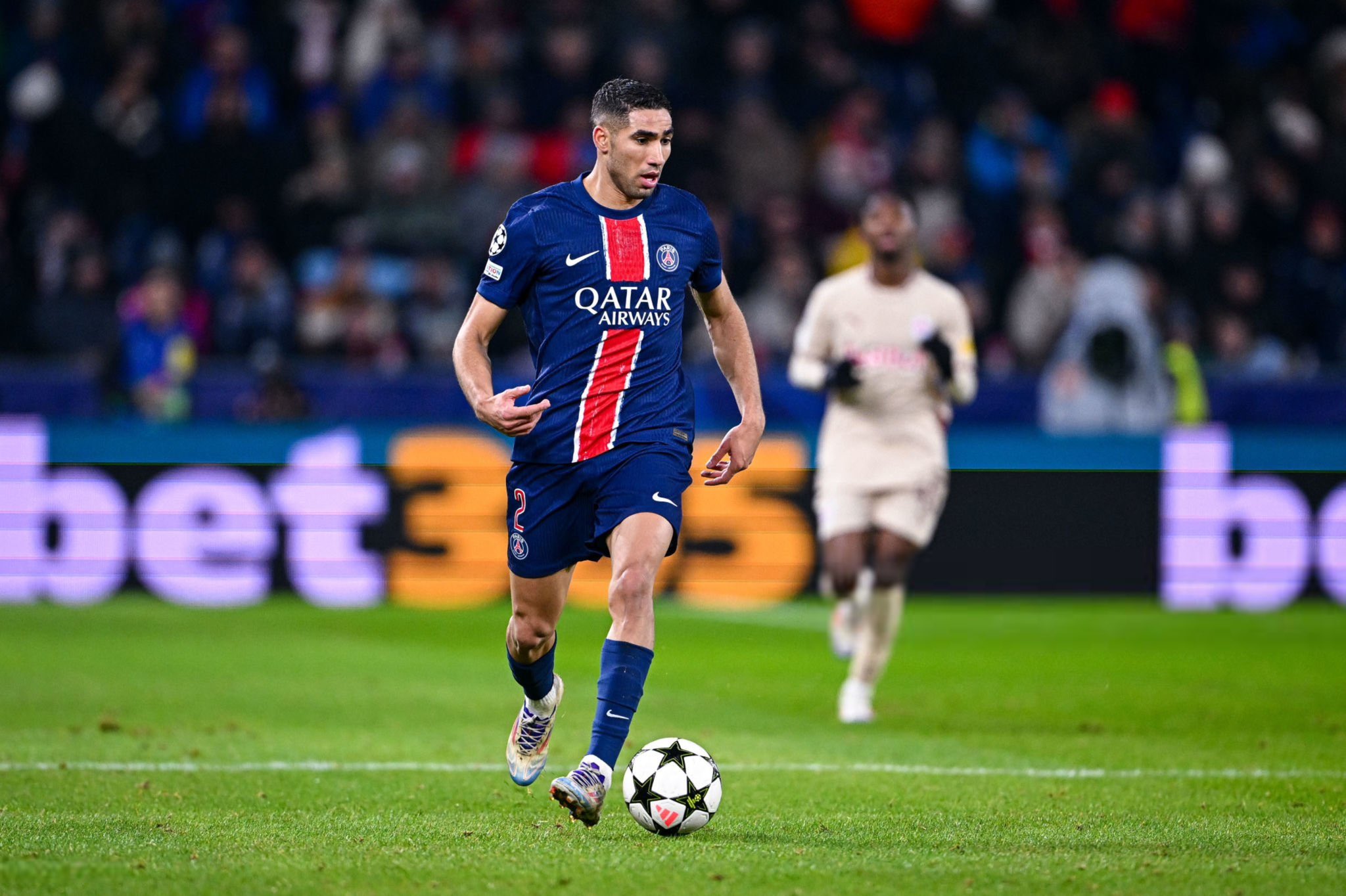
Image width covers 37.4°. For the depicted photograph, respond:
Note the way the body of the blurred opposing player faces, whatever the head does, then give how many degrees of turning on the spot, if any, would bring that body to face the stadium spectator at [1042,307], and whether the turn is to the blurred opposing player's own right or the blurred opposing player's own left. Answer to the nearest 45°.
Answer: approximately 180°

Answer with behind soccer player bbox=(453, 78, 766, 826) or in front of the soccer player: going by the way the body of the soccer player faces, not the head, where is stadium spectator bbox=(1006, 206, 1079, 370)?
behind

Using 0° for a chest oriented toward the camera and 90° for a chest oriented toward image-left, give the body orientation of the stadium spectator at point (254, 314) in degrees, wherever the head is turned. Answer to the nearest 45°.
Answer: approximately 0°
